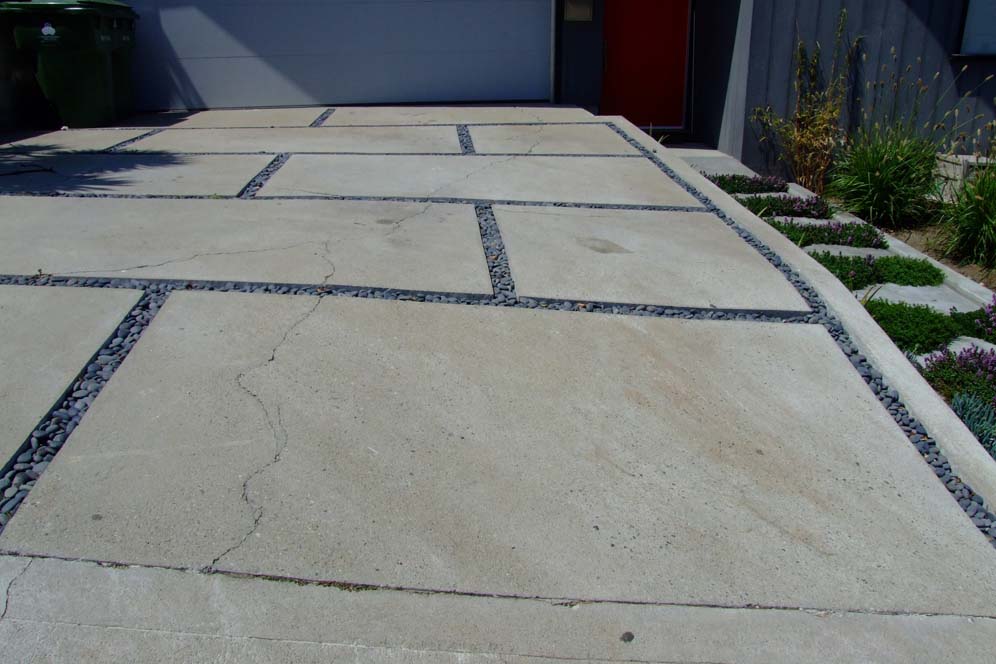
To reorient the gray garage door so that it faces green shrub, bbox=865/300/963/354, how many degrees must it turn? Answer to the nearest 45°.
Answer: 0° — it already faces it

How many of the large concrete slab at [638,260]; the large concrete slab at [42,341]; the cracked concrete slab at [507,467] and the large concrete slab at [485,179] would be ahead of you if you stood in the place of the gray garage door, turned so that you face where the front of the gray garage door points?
4

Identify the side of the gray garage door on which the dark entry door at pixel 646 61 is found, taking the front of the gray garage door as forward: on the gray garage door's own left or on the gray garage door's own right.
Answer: on the gray garage door's own left

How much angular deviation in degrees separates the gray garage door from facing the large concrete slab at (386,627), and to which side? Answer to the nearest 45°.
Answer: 0° — it already faces it

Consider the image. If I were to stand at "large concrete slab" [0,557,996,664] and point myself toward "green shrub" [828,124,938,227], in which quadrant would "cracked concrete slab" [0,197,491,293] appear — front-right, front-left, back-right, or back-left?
front-left

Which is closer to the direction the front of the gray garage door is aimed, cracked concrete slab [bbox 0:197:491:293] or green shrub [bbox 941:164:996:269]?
the cracked concrete slab

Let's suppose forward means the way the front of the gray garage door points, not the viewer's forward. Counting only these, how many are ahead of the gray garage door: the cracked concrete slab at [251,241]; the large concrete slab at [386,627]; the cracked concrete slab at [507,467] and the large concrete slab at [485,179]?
4

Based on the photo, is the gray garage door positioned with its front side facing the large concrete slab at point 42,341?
yes

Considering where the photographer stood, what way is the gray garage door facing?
facing the viewer

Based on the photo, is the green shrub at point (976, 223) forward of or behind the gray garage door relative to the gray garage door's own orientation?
forward

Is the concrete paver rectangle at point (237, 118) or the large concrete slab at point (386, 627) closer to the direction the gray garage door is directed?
the large concrete slab

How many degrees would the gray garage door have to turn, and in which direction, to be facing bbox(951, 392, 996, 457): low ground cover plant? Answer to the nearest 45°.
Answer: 0° — it already faces it

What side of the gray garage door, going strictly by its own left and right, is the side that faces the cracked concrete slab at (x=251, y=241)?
front

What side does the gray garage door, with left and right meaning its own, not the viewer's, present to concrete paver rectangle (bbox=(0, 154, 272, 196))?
front

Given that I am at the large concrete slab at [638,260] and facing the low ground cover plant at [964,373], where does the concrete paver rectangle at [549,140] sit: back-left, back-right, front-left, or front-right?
back-left

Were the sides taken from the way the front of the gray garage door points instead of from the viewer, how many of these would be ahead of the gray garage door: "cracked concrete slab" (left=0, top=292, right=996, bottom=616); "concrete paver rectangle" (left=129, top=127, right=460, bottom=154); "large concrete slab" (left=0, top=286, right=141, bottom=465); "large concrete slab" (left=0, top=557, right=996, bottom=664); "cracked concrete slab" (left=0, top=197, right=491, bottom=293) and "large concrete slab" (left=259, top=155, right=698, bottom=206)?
6

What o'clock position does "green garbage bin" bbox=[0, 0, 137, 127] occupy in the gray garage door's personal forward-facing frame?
The green garbage bin is roughly at 2 o'clock from the gray garage door.
